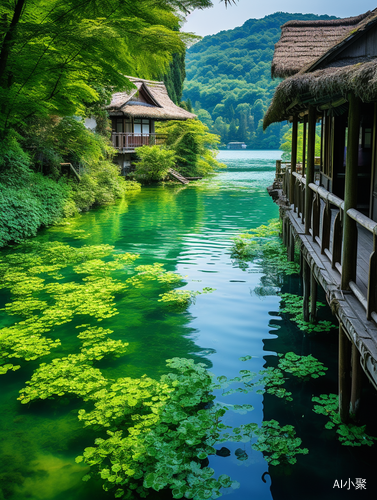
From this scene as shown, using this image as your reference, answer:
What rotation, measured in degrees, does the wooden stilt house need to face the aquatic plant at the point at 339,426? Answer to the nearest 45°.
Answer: approximately 90° to its left

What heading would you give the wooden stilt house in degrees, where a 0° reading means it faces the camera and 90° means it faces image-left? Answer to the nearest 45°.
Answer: approximately 90°

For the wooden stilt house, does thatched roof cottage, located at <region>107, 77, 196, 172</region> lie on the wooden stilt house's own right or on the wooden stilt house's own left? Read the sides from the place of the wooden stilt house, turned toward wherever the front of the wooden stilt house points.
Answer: on the wooden stilt house's own right

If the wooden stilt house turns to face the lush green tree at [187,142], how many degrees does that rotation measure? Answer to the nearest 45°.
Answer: approximately 90° to its right

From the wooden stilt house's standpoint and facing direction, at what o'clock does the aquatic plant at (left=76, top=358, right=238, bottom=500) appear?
The aquatic plant is roughly at 10 o'clock from the wooden stilt house.

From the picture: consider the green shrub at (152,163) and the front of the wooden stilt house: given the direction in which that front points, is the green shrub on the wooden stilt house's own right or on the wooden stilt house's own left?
on the wooden stilt house's own right

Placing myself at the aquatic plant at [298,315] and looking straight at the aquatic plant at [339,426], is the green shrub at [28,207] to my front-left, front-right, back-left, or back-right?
back-right

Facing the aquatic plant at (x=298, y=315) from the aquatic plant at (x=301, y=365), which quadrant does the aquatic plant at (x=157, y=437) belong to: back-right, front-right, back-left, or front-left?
back-left
